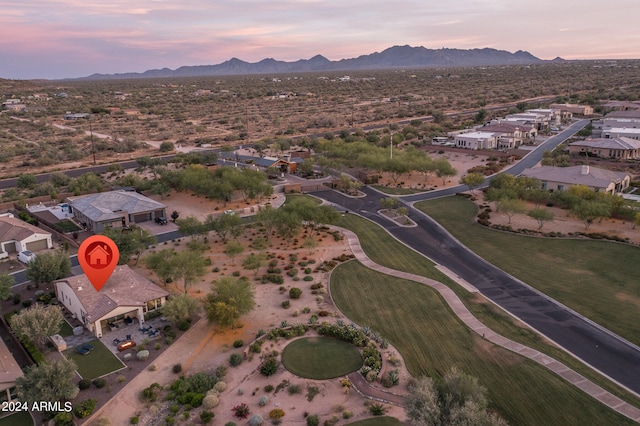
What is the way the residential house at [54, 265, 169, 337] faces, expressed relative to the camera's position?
facing away from the viewer and to the left of the viewer

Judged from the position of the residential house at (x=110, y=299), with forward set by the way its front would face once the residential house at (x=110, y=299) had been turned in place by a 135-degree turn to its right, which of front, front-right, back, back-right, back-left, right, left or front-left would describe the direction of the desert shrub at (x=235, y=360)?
front-right

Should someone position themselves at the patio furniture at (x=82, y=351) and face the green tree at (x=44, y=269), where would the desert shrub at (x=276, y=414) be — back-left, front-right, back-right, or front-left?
back-right

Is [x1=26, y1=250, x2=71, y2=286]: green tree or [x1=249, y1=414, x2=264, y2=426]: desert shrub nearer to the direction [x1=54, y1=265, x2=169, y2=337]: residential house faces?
the green tree

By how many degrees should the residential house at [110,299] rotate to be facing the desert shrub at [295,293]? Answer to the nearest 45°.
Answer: approximately 135° to its right

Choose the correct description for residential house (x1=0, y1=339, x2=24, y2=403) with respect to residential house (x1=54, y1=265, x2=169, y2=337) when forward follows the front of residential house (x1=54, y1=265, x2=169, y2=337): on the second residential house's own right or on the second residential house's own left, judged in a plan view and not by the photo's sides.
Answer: on the second residential house's own left

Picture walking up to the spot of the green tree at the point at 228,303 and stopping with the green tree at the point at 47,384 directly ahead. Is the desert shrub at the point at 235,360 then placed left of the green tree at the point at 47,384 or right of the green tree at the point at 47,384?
left

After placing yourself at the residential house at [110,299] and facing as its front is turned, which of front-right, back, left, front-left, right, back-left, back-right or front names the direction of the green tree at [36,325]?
left

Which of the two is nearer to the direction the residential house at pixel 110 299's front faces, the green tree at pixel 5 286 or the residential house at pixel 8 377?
the green tree

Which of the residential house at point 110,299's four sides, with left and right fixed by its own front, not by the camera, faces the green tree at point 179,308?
back

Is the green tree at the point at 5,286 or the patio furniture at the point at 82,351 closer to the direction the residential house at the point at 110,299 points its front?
the green tree

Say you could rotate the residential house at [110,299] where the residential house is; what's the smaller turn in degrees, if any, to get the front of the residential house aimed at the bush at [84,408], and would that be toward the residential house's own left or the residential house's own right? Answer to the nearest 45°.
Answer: approximately 135° to the residential house's own left

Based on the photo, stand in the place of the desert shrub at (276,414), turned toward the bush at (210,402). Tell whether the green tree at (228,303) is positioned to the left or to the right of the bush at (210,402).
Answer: right

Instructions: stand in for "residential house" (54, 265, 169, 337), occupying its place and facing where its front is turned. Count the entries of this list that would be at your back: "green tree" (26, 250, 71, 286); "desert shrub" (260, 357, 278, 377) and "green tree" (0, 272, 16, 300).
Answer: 1

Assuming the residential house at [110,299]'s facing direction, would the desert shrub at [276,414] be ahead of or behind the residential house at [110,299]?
behind
